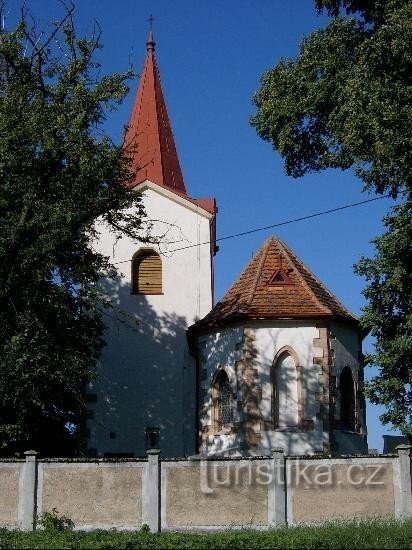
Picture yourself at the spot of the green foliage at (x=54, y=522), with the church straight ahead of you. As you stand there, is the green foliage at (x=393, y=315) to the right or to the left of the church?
right

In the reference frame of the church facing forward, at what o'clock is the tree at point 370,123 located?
The tree is roughly at 5 o'clock from the church.

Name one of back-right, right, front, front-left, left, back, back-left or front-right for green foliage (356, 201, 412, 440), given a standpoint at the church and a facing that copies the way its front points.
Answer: back-right
